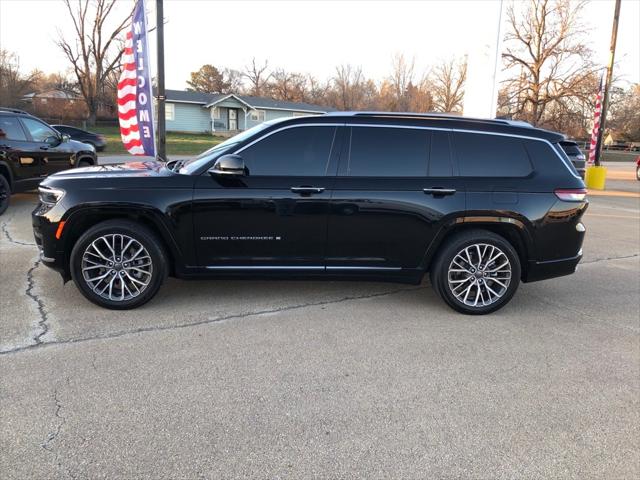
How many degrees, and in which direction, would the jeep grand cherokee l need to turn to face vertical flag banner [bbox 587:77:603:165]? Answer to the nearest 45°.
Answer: approximately 135° to its right

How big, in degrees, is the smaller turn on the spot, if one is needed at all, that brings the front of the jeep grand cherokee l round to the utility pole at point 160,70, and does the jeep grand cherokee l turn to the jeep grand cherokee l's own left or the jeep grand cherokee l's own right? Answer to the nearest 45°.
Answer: approximately 45° to the jeep grand cherokee l's own right

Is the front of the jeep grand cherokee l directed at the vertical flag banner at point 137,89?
no

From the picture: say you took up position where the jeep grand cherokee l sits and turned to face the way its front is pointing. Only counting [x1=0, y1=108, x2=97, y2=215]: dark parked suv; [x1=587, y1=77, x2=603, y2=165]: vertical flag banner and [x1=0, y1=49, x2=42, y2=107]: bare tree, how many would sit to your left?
0

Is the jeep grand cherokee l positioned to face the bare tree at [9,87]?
no

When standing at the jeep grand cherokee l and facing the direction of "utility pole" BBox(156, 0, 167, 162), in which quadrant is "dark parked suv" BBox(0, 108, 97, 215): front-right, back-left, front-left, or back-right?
front-left

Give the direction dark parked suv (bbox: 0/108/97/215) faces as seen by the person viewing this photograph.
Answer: facing away from the viewer and to the right of the viewer

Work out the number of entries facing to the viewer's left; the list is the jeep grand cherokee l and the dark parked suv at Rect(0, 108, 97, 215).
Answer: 1

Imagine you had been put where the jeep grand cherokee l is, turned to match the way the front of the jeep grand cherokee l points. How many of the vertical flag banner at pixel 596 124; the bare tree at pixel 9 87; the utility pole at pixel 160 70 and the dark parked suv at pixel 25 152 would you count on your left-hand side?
0

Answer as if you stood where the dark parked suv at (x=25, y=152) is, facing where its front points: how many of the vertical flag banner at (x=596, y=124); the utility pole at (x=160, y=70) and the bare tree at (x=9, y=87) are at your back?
0

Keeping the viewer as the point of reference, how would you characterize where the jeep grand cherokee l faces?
facing to the left of the viewer

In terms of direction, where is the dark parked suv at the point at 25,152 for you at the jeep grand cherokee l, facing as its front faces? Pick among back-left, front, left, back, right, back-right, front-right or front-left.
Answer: front-right
